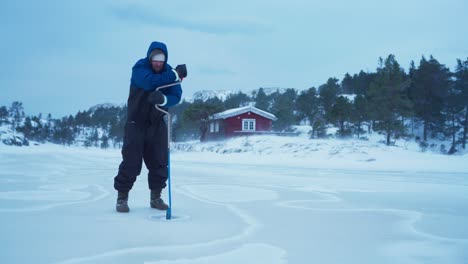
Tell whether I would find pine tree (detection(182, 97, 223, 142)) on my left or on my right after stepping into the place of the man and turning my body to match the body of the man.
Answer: on my left

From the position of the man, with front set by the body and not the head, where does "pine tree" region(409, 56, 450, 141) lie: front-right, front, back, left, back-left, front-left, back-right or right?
left

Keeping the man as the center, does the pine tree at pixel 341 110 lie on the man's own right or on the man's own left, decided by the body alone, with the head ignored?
on the man's own left

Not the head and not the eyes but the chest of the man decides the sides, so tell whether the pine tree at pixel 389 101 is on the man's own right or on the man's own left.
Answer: on the man's own left

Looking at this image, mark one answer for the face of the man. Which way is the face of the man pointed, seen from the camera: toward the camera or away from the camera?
toward the camera

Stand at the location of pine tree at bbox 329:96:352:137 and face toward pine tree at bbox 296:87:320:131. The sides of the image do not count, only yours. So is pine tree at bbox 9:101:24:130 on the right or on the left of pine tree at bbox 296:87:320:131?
left

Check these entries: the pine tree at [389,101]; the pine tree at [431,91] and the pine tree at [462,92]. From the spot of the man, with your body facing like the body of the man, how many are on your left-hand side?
3

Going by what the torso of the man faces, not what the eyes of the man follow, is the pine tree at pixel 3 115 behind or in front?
behind

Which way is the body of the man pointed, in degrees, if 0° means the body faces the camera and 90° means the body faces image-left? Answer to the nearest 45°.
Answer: approximately 315°
